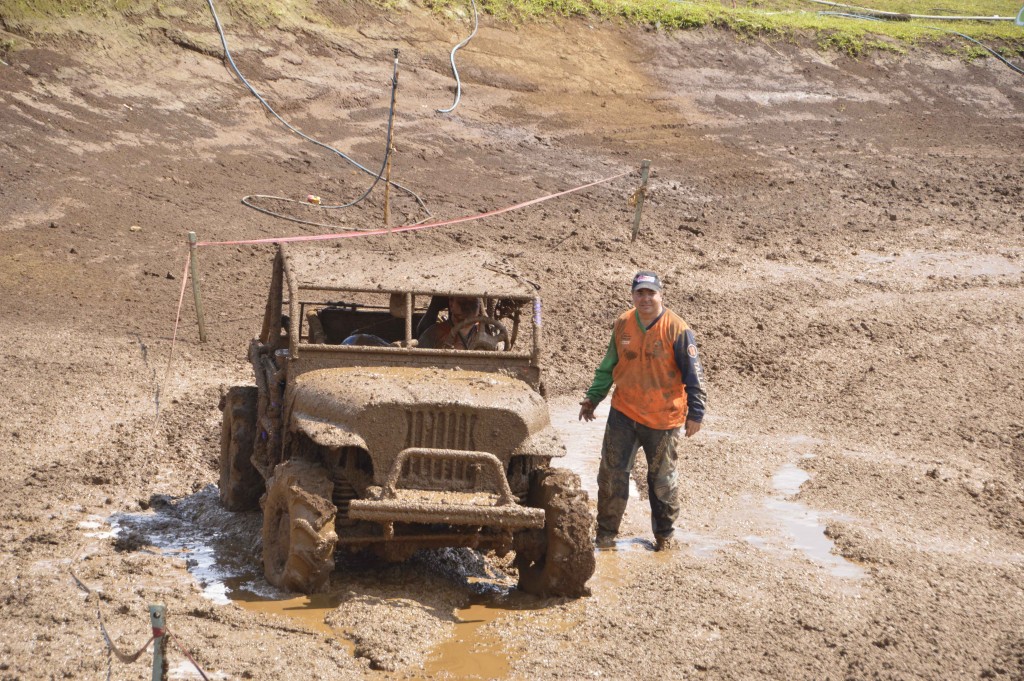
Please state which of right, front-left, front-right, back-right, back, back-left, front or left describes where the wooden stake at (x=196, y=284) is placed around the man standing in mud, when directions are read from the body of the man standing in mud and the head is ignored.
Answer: back-right

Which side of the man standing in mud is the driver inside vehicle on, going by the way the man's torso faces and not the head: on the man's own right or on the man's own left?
on the man's own right

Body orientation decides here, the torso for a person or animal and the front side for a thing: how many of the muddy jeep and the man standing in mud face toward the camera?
2

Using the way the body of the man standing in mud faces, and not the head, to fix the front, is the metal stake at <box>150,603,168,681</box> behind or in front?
in front

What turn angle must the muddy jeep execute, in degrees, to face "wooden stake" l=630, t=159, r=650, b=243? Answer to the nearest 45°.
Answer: approximately 180°

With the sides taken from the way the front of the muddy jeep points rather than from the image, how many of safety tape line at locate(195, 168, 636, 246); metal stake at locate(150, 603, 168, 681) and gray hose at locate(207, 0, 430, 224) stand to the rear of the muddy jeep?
2

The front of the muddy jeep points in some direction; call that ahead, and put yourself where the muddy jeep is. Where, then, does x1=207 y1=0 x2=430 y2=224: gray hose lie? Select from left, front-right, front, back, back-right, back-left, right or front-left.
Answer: back

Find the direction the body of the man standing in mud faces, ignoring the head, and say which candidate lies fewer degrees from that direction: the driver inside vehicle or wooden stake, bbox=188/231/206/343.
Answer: the driver inside vehicle

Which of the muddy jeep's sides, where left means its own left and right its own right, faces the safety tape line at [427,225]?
back

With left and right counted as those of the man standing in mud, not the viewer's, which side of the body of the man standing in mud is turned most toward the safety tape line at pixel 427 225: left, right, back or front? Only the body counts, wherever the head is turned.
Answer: back

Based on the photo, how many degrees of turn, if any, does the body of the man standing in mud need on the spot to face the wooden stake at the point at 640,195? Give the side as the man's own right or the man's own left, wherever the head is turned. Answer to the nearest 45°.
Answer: approximately 180°

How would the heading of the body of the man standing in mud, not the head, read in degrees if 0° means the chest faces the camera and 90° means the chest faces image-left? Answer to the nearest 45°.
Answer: approximately 0°
